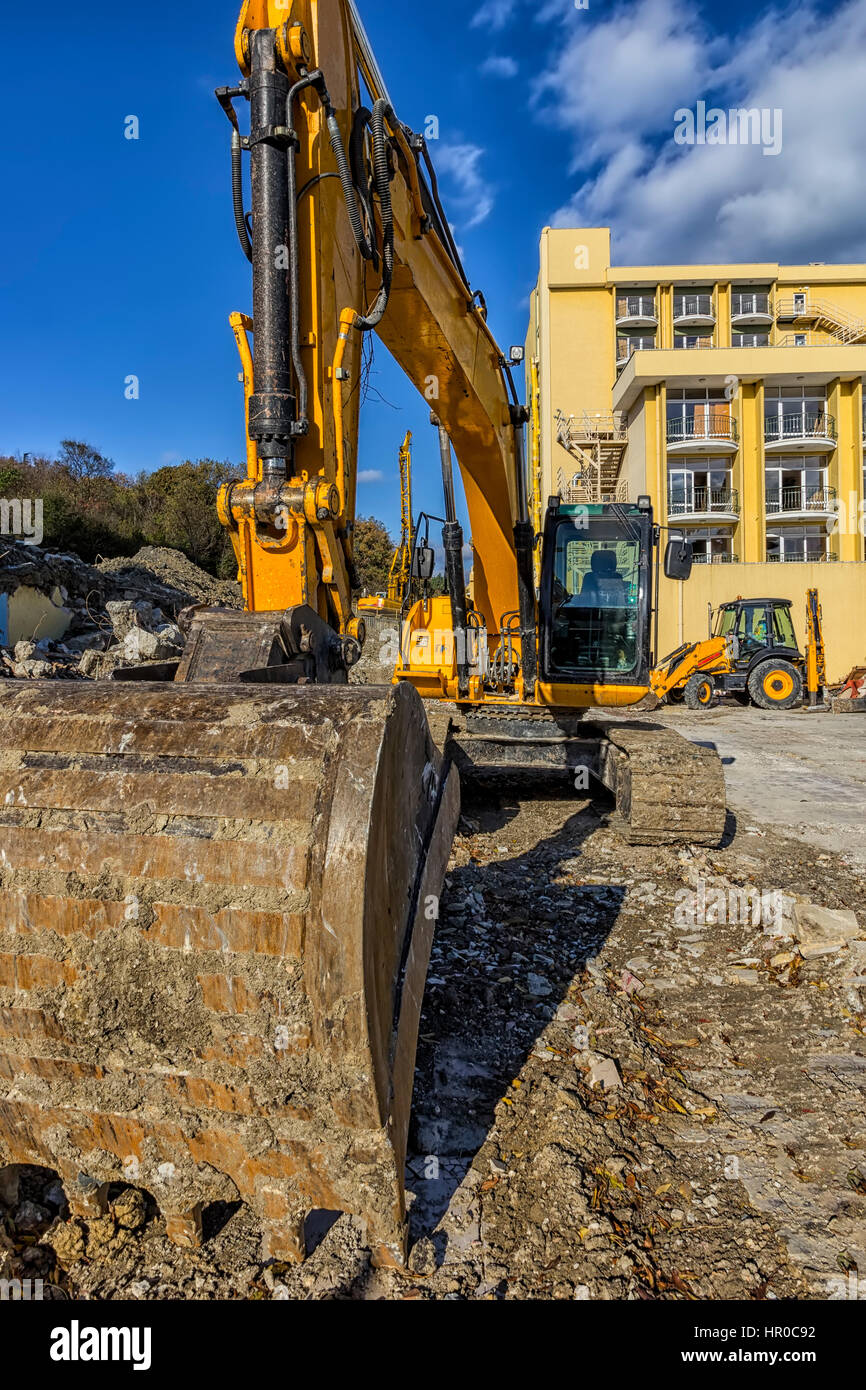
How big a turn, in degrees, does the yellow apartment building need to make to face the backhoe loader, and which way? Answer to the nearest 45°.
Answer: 0° — it already faces it

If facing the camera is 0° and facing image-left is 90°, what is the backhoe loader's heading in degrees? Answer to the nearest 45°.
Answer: approximately 90°

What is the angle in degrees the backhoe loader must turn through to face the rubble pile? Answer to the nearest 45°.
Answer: approximately 45° to its left

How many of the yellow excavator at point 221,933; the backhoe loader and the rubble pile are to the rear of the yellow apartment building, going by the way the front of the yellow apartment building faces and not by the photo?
0

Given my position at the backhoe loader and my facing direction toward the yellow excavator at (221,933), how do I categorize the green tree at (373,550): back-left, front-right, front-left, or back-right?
back-right

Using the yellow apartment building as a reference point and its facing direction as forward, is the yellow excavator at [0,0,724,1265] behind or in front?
in front

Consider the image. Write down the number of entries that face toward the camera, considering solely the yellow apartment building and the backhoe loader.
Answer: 1

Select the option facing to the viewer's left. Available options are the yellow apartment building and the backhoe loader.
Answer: the backhoe loader

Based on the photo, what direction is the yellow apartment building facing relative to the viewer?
toward the camera

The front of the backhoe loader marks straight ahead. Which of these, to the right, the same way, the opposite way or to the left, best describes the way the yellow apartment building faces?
to the left

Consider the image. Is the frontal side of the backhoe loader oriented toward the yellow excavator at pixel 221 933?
no

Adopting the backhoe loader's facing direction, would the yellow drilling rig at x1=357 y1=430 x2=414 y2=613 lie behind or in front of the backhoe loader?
in front

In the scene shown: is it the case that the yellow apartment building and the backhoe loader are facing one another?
no

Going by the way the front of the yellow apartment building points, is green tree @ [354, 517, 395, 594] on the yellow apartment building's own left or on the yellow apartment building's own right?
on the yellow apartment building's own right

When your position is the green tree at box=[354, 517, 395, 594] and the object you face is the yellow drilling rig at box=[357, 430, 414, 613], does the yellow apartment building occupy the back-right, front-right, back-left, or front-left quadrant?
front-left

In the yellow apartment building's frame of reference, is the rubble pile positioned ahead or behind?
ahead
